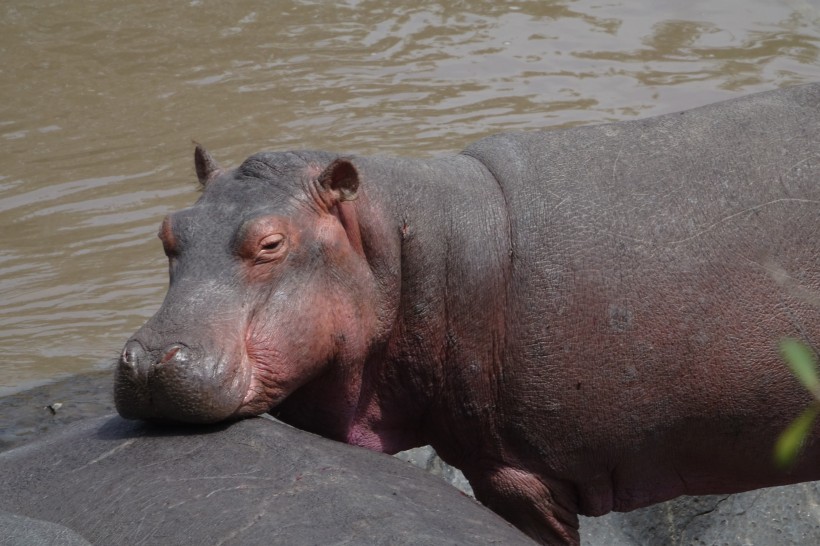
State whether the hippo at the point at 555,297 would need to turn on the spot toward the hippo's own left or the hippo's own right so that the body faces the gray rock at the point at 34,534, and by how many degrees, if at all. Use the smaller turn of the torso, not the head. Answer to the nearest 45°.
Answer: approximately 45° to the hippo's own left

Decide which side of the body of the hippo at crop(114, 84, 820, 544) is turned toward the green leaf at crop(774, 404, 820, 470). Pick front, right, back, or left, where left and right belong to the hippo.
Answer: left

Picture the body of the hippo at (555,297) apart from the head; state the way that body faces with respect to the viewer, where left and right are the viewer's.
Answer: facing to the left of the viewer
